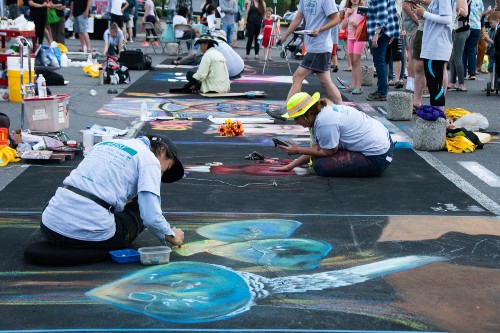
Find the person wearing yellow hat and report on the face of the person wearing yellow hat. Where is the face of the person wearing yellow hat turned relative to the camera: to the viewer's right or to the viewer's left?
to the viewer's left

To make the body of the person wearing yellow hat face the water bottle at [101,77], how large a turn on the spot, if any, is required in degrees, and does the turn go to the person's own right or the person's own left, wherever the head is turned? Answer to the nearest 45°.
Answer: approximately 45° to the person's own right

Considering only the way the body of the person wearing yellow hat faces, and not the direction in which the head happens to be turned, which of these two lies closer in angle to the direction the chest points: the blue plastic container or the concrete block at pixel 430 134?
the blue plastic container

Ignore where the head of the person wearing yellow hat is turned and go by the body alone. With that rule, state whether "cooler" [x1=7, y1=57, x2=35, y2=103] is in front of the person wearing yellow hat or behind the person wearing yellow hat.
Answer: in front

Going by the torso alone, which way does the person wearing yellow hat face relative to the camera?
to the viewer's left

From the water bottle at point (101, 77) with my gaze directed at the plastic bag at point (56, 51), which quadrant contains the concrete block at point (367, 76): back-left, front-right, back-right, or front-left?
back-right

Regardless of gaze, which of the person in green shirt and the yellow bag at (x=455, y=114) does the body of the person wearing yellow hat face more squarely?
the person in green shirt

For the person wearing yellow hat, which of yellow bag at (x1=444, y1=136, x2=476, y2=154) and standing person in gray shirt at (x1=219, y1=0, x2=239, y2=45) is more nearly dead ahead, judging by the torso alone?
the standing person in gray shirt

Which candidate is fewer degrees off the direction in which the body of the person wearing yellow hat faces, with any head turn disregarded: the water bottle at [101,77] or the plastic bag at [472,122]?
the water bottle

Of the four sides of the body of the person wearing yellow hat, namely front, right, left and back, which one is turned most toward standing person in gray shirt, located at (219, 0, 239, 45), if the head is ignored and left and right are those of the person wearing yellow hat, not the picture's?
right

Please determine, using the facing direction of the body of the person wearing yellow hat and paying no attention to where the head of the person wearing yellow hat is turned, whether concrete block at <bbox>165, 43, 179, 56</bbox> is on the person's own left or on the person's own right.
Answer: on the person's own right

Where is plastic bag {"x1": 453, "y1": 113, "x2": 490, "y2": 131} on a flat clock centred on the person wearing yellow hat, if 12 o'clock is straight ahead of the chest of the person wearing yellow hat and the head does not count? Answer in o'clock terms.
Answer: The plastic bag is roughly at 4 o'clock from the person wearing yellow hat.

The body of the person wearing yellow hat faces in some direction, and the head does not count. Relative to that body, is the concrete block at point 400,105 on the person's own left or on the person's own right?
on the person's own right

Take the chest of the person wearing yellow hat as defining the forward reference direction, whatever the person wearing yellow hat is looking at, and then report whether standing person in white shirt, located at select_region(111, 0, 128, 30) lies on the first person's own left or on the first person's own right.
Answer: on the first person's own right

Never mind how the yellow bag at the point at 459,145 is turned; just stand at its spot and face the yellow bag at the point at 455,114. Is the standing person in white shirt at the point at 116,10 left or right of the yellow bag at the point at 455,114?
left

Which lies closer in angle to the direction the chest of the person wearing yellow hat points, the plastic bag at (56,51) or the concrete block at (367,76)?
the plastic bag

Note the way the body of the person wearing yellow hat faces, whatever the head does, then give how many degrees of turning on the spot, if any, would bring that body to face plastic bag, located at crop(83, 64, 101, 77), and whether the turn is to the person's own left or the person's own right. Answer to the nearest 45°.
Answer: approximately 45° to the person's own right
